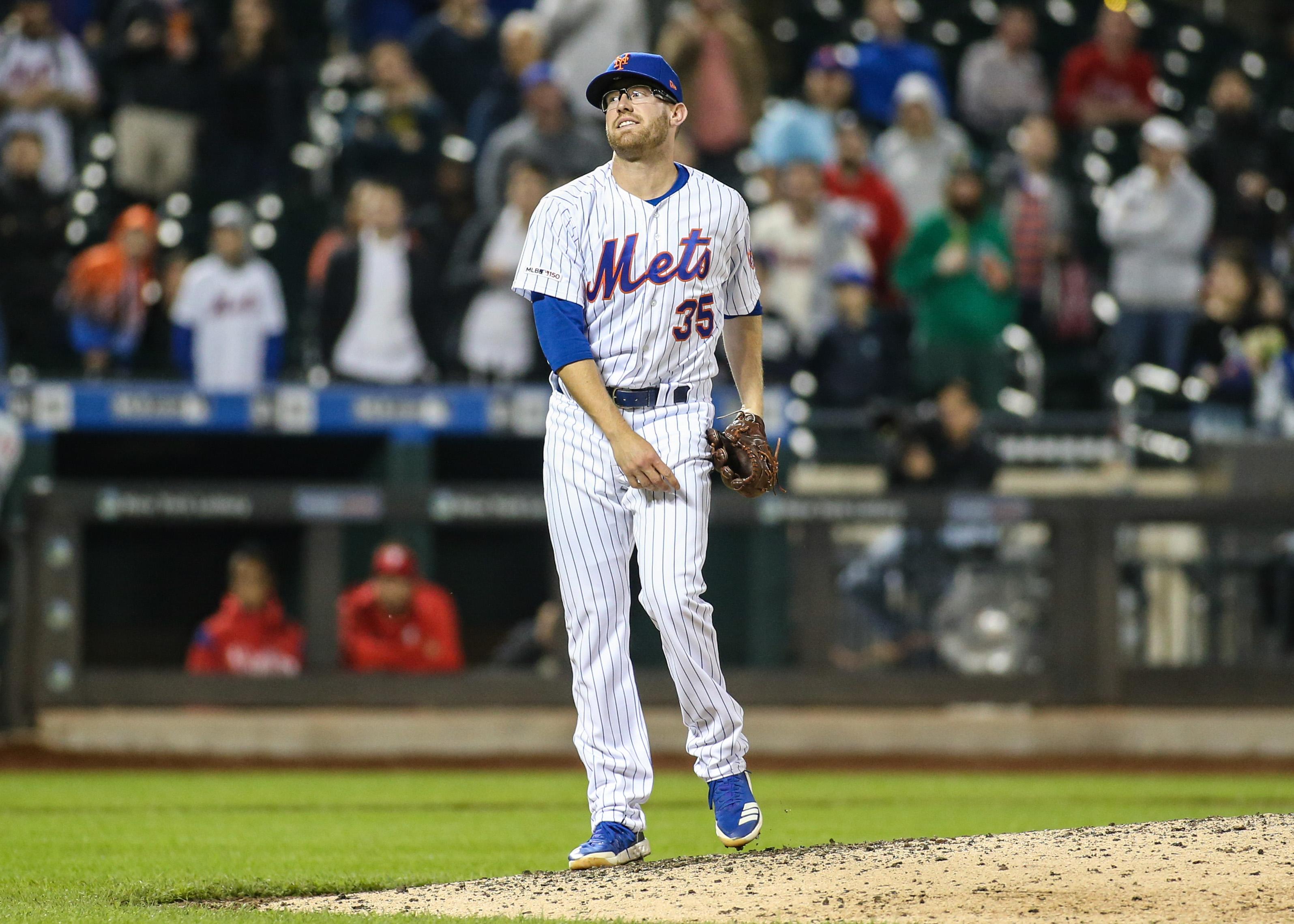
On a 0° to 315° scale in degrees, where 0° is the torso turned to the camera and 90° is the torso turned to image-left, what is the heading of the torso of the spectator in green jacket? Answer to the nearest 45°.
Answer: approximately 0°

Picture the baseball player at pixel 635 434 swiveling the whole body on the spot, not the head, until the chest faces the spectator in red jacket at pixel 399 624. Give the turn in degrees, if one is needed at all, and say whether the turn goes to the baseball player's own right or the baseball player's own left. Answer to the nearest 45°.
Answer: approximately 180°

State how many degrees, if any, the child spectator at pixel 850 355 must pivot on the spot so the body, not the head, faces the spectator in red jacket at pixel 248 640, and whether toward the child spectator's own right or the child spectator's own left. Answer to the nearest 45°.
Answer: approximately 45° to the child spectator's own right

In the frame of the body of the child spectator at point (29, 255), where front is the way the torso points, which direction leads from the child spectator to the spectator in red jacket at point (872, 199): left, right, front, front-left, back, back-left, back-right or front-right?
left

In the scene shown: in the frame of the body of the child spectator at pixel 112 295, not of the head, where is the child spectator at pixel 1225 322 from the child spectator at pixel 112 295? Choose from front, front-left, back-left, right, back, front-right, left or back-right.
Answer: front-left

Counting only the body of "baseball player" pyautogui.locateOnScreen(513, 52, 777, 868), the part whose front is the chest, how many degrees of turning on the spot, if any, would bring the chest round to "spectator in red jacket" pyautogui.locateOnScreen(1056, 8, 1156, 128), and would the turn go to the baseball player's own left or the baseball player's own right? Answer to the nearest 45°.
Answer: approximately 180°

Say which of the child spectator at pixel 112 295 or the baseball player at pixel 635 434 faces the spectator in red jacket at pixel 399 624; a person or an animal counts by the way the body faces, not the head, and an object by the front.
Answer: the child spectator

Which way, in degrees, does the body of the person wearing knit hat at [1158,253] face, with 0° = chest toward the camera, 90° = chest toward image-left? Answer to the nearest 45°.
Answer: approximately 0°

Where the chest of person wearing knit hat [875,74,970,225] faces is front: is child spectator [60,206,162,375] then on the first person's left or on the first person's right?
on the first person's right

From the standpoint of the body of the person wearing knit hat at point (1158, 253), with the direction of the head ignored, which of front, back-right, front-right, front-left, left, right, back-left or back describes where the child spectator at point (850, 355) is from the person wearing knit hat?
front-right
